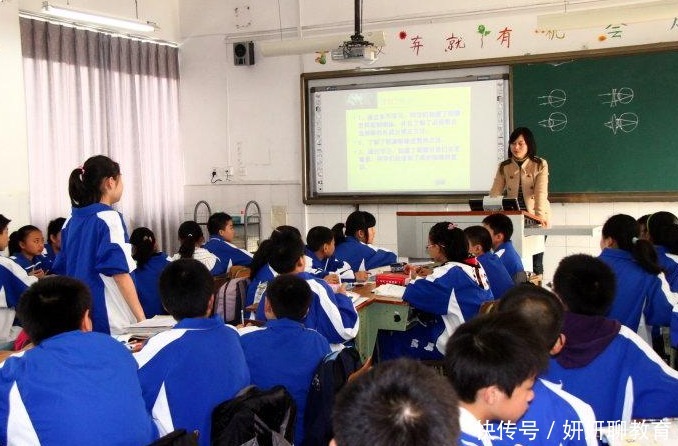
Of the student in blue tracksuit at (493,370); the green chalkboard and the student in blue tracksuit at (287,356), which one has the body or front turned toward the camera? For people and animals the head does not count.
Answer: the green chalkboard

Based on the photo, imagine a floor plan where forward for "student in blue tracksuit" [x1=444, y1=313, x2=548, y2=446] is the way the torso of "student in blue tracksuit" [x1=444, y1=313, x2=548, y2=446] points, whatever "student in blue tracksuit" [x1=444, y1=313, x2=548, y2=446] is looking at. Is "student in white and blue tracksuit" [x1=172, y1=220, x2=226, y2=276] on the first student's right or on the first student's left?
on the first student's left

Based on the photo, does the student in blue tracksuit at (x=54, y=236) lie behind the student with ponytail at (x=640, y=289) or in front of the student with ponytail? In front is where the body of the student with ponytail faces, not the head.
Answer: in front

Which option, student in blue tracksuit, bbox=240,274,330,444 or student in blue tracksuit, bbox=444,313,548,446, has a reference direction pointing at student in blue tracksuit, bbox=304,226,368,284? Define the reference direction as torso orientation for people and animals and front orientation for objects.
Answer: student in blue tracksuit, bbox=240,274,330,444

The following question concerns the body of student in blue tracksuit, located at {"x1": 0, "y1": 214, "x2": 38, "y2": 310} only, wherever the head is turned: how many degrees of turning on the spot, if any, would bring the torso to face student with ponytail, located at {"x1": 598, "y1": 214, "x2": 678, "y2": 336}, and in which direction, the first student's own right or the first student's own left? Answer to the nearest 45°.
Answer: approximately 45° to the first student's own right

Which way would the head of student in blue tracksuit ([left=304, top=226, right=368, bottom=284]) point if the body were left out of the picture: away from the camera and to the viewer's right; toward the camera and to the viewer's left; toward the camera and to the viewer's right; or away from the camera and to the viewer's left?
away from the camera and to the viewer's right

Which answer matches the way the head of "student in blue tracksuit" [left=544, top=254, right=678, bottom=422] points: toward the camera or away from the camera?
away from the camera

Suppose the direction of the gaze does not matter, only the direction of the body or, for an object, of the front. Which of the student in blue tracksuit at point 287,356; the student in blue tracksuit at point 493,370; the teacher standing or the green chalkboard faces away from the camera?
the student in blue tracksuit at point 287,356

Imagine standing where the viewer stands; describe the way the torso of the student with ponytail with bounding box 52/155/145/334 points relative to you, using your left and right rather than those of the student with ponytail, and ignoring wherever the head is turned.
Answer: facing away from the viewer and to the right of the viewer

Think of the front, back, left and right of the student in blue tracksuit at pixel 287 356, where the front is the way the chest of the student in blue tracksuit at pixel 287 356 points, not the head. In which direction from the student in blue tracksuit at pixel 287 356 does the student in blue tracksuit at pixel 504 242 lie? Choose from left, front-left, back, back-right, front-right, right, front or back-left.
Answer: front-right

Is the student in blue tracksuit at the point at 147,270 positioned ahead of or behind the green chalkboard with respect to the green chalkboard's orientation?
ahead

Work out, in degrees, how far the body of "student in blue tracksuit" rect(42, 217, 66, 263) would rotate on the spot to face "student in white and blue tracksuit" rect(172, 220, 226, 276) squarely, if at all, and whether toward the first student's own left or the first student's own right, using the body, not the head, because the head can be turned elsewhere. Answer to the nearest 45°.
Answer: approximately 45° to the first student's own right

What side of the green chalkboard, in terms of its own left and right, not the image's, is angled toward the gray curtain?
right

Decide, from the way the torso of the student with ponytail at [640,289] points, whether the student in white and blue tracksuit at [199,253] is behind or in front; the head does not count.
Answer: in front

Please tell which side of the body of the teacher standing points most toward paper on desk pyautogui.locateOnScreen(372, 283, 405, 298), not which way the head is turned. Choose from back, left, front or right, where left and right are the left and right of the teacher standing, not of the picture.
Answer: front
